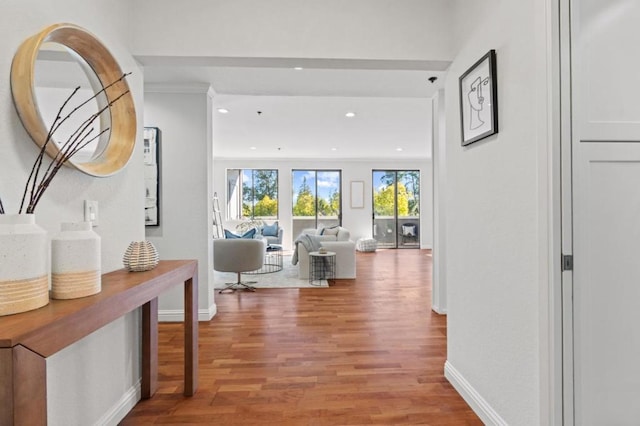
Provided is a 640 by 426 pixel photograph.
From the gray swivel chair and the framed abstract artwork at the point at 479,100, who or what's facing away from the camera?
the gray swivel chair

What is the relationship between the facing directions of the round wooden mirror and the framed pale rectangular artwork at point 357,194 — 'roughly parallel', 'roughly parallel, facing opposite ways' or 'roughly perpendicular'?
roughly perpendicular

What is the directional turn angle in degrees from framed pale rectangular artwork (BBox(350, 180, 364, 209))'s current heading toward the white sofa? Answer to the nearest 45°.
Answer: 0° — it already faces it

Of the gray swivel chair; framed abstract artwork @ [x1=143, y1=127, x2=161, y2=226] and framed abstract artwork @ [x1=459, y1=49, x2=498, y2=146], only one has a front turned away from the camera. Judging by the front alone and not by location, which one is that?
the gray swivel chair

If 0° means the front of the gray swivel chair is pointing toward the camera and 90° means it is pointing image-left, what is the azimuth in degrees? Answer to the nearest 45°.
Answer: approximately 180°

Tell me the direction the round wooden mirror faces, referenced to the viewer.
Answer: facing the viewer and to the right of the viewer

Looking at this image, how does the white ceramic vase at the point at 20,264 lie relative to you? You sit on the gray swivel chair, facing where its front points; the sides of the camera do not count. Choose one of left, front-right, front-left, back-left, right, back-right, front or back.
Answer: back

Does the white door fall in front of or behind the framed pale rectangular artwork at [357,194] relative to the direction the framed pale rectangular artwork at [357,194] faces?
in front

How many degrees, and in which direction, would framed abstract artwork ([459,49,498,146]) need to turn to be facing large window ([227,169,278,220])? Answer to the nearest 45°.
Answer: approximately 90° to its right

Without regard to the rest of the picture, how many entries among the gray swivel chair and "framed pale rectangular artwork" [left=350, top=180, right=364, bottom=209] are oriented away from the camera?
1

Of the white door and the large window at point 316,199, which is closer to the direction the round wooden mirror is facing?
the white door

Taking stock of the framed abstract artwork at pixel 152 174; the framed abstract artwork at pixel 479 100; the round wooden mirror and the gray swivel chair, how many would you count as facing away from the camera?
1

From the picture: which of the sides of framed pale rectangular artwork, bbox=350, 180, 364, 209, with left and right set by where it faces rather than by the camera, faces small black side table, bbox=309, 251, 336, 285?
front

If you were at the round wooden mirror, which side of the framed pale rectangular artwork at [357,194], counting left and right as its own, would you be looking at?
front
